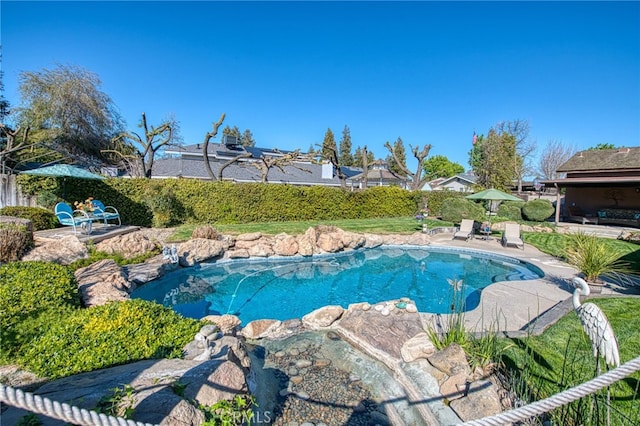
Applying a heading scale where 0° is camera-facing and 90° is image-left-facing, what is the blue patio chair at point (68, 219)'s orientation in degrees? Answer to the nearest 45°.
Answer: approximately 315°

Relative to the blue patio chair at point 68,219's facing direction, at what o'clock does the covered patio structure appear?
The covered patio structure is roughly at 11 o'clock from the blue patio chair.

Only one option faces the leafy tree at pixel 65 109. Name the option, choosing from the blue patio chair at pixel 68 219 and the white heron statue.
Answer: the white heron statue

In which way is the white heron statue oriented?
to the viewer's left

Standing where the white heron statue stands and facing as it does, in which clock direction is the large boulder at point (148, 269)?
The large boulder is roughly at 12 o'clock from the white heron statue.

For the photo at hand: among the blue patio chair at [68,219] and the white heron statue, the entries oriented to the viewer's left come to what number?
1

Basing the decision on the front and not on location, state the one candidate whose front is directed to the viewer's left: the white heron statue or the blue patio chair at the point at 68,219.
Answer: the white heron statue

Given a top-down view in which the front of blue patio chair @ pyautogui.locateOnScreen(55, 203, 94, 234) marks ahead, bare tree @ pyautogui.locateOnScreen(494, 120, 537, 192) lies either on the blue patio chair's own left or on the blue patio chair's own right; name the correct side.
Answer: on the blue patio chair's own left

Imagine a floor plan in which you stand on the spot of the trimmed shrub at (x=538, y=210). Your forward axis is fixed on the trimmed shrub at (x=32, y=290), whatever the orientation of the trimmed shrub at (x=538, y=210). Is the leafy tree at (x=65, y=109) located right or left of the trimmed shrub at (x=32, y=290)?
right
